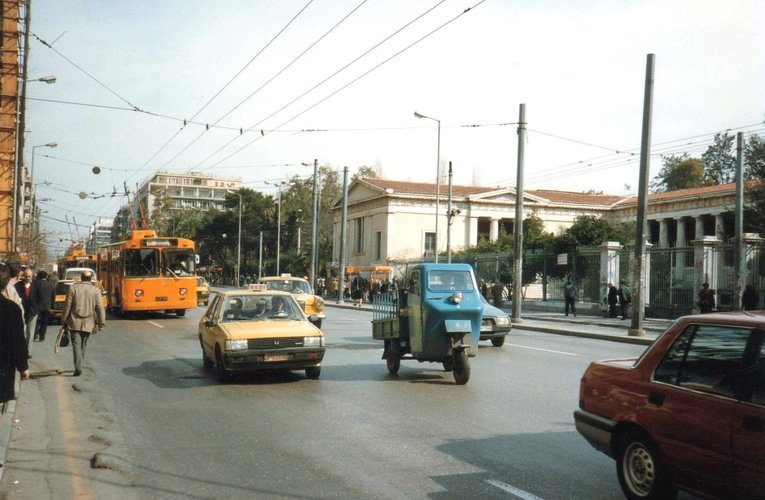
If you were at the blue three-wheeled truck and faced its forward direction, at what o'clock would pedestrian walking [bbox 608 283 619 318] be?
The pedestrian walking is roughly at 8 o'clock from the blue three-wheeled truck.

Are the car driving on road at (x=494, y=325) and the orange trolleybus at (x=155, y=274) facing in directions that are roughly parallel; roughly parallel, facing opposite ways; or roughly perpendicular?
roughly parallel

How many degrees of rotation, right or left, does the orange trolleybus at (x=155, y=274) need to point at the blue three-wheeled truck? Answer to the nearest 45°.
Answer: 0° — it already faces it

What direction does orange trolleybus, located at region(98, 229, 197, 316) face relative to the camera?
toward the camera

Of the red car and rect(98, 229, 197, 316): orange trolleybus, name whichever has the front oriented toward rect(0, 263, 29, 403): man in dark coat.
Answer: the orange trolleybus

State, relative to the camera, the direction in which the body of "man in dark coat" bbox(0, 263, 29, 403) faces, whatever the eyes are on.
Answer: away from the camera

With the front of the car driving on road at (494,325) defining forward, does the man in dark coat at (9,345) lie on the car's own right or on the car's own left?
on the car's own right

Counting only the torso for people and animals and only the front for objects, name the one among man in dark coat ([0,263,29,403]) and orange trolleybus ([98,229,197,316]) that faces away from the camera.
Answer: the man in dark coat

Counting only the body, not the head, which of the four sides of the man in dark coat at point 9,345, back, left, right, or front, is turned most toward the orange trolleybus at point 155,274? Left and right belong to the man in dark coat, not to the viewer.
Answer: front

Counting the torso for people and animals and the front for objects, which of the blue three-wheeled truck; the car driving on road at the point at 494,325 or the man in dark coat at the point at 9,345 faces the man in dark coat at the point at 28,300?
the man in dark coat at the point at 9,345
